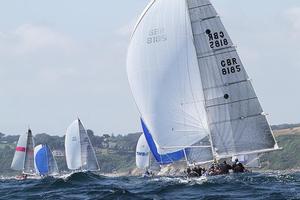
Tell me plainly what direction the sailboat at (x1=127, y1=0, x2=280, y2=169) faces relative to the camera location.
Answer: facing the viewer and to the left of the viewer
